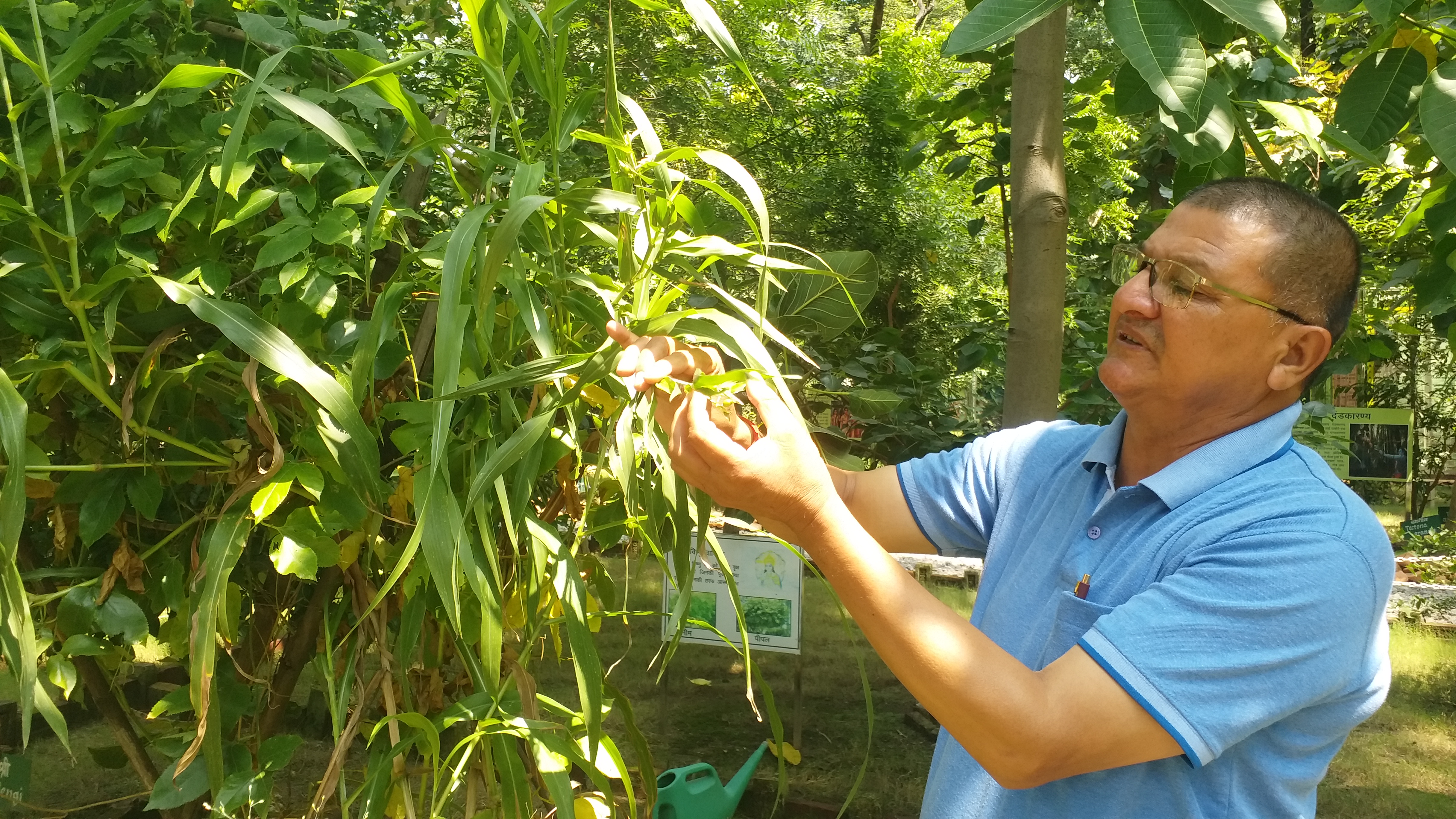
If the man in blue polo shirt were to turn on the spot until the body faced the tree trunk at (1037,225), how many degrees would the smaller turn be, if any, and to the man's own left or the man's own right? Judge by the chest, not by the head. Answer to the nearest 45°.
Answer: approximately 135° to the man's own right

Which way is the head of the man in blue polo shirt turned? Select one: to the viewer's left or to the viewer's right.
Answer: to the viewer's left

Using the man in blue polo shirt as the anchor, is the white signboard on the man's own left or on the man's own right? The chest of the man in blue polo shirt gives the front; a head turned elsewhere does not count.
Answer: on the man's own right

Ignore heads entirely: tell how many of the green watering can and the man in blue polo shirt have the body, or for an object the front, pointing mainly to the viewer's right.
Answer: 1

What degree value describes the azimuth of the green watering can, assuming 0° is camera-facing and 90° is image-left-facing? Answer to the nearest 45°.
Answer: approximately 270°
